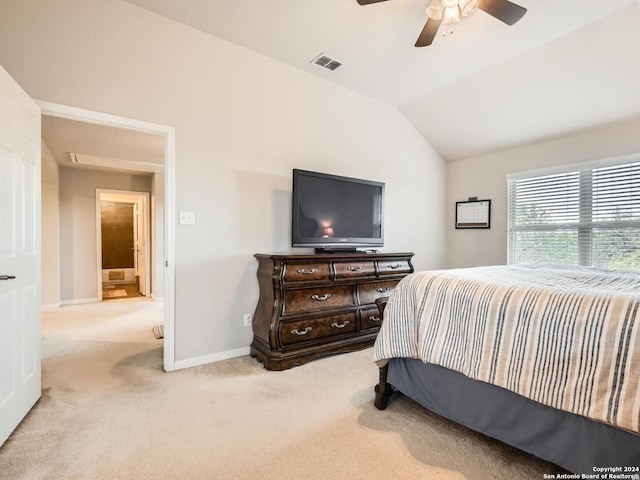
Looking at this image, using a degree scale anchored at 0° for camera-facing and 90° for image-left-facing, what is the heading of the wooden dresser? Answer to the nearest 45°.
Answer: approximately 315°

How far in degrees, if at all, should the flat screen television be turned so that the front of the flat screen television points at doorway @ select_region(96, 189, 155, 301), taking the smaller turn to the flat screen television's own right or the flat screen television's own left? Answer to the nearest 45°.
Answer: approximately 180°

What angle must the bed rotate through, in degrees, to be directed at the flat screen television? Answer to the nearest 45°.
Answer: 0° — it already faces it

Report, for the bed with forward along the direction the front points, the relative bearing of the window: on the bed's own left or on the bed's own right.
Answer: on the bed's own right

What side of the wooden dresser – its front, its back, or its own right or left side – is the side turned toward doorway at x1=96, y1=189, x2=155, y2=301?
back

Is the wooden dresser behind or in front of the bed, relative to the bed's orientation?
in front

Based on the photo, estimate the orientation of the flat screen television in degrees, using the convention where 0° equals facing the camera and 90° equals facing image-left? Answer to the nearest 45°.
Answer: approximately 315°

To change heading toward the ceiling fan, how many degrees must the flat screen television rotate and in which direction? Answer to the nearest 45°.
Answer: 0° — it already faces it

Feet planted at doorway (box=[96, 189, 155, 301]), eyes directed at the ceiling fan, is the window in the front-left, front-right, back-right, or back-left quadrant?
front-left

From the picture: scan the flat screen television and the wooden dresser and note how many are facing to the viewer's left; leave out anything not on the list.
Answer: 0

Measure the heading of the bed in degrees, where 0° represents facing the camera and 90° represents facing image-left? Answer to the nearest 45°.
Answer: approximately 135°
